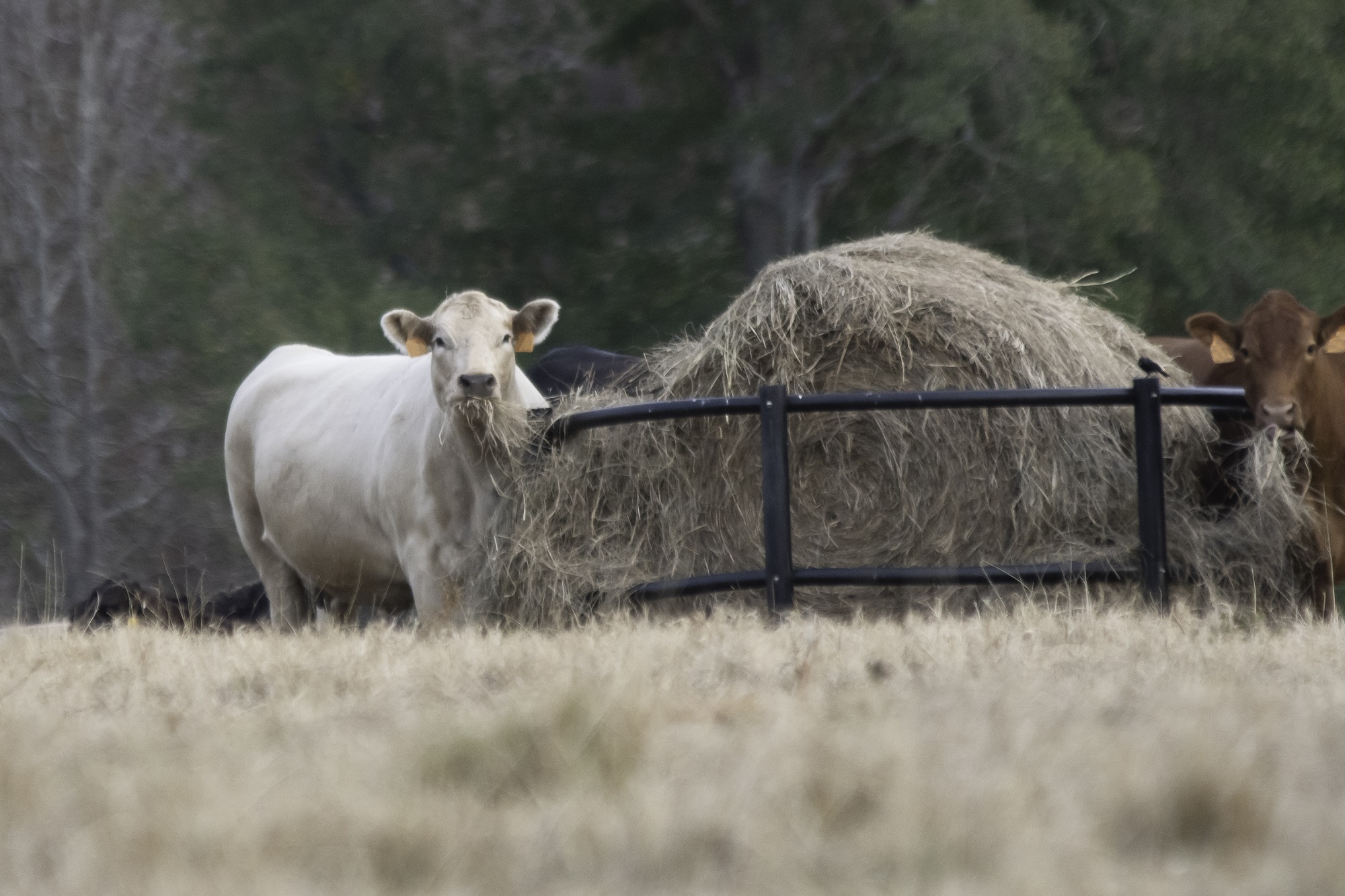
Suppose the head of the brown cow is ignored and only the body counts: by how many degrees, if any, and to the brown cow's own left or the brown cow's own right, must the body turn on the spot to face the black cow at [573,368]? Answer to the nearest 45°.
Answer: approximately 90° to the brown cow's own right

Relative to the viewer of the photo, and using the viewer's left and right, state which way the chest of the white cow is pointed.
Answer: facing the viewer and to the right of the viewer

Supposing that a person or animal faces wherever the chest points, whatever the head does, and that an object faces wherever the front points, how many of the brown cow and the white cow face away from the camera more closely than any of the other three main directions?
0

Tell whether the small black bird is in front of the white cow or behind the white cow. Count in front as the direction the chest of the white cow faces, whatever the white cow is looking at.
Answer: in front

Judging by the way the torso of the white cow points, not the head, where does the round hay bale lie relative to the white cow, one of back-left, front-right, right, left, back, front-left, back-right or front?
front

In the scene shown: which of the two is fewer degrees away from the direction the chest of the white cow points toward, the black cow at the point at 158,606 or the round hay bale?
the round hay bale
